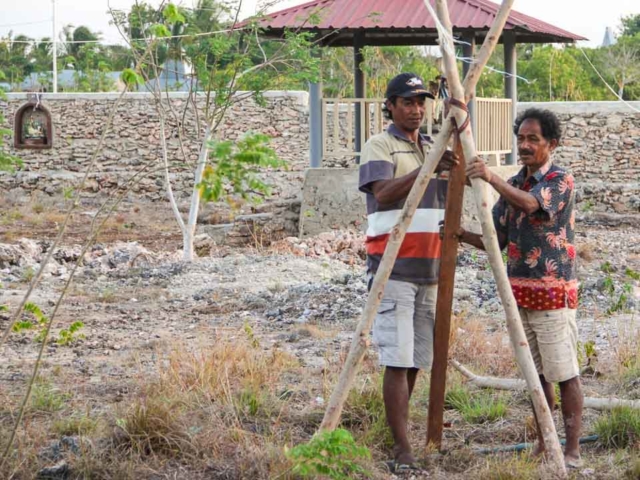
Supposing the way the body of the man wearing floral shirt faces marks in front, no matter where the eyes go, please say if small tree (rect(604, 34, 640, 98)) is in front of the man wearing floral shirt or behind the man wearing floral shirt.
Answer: behind

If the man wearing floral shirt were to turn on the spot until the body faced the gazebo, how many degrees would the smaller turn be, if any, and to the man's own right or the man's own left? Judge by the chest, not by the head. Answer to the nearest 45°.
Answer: approximately 135° to the man's own right

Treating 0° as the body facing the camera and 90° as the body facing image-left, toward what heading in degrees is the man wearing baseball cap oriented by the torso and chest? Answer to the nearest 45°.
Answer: approximately 315°

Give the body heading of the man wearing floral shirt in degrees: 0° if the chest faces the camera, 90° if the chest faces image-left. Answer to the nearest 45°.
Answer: approximately 45°

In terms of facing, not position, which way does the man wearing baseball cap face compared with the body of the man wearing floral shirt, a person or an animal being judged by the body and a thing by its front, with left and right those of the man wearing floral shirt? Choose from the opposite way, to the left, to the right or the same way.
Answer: to the left

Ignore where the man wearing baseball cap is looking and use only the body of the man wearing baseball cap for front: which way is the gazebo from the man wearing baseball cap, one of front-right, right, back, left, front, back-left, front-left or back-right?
back-left

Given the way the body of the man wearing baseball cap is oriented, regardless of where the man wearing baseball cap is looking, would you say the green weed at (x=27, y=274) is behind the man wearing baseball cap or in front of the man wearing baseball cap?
behind
